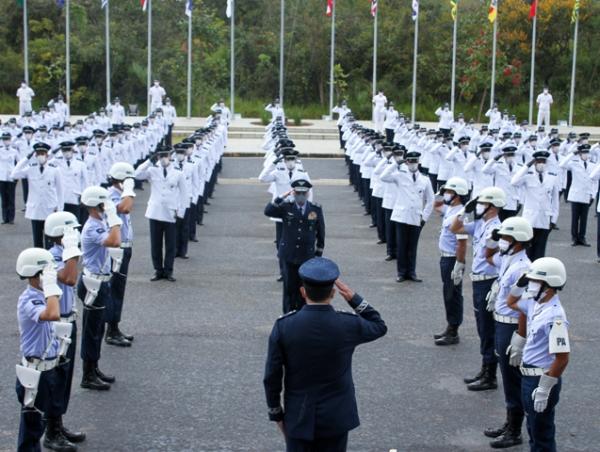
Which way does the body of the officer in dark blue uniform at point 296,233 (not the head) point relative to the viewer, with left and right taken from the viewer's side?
facing the viewer

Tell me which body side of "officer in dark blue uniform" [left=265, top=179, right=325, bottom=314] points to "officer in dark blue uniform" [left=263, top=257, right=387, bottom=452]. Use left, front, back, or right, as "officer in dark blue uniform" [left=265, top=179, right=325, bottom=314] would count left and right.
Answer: front

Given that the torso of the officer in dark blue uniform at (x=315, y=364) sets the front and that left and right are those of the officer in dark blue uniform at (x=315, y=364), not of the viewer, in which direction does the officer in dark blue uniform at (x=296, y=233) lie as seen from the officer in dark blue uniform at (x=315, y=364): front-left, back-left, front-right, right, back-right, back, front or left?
front

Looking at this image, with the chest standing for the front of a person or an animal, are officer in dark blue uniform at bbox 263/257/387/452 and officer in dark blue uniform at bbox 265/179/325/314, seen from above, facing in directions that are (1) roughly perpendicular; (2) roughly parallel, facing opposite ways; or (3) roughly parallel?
roughly parallel, facing opposite ways

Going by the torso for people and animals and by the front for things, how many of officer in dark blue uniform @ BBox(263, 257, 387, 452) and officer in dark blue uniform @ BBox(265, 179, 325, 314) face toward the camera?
1

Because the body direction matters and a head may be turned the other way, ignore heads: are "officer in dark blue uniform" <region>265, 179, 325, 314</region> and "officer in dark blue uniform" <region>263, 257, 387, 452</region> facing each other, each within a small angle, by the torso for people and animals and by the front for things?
yes

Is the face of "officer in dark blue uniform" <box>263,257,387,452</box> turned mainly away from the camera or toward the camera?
away from the camera

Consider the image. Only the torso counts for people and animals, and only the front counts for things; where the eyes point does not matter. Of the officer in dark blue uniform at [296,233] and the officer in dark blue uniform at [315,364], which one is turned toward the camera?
the officer in dark blue uniform at [296,233]

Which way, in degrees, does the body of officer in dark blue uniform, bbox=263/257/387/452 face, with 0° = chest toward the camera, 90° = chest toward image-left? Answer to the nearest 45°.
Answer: approximately 180°
